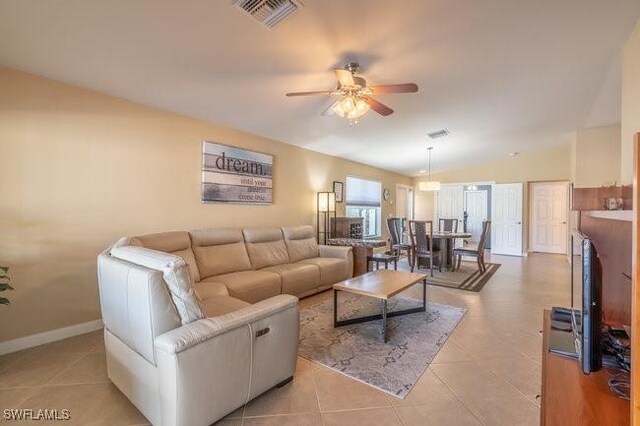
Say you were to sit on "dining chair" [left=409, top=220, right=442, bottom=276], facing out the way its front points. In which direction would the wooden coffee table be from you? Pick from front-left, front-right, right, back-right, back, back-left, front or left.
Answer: back-right

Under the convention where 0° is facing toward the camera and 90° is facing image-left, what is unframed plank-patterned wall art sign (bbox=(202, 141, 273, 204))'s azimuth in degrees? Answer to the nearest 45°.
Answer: approximately 315°

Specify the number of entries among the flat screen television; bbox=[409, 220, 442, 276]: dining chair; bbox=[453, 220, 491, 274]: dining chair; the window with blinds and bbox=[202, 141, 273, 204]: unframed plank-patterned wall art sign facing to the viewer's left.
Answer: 2

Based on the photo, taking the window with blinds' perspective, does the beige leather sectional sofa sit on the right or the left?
on its right

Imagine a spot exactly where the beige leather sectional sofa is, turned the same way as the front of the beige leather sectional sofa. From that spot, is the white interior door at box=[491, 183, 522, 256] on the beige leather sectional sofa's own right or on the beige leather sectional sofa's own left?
on the beige leather sectional sofa's own left

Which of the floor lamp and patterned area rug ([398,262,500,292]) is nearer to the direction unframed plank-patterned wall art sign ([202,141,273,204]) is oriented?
the patterned area rug

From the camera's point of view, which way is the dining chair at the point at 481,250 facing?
to the viewer's left

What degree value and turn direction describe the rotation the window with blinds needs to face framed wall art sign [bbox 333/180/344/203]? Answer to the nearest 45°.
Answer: approximately 90° to its right

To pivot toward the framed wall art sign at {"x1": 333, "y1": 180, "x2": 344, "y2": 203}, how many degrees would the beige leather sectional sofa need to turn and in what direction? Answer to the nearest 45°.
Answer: approximately 90° to its left

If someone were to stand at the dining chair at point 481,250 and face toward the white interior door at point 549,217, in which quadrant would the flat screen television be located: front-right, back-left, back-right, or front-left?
back-right
